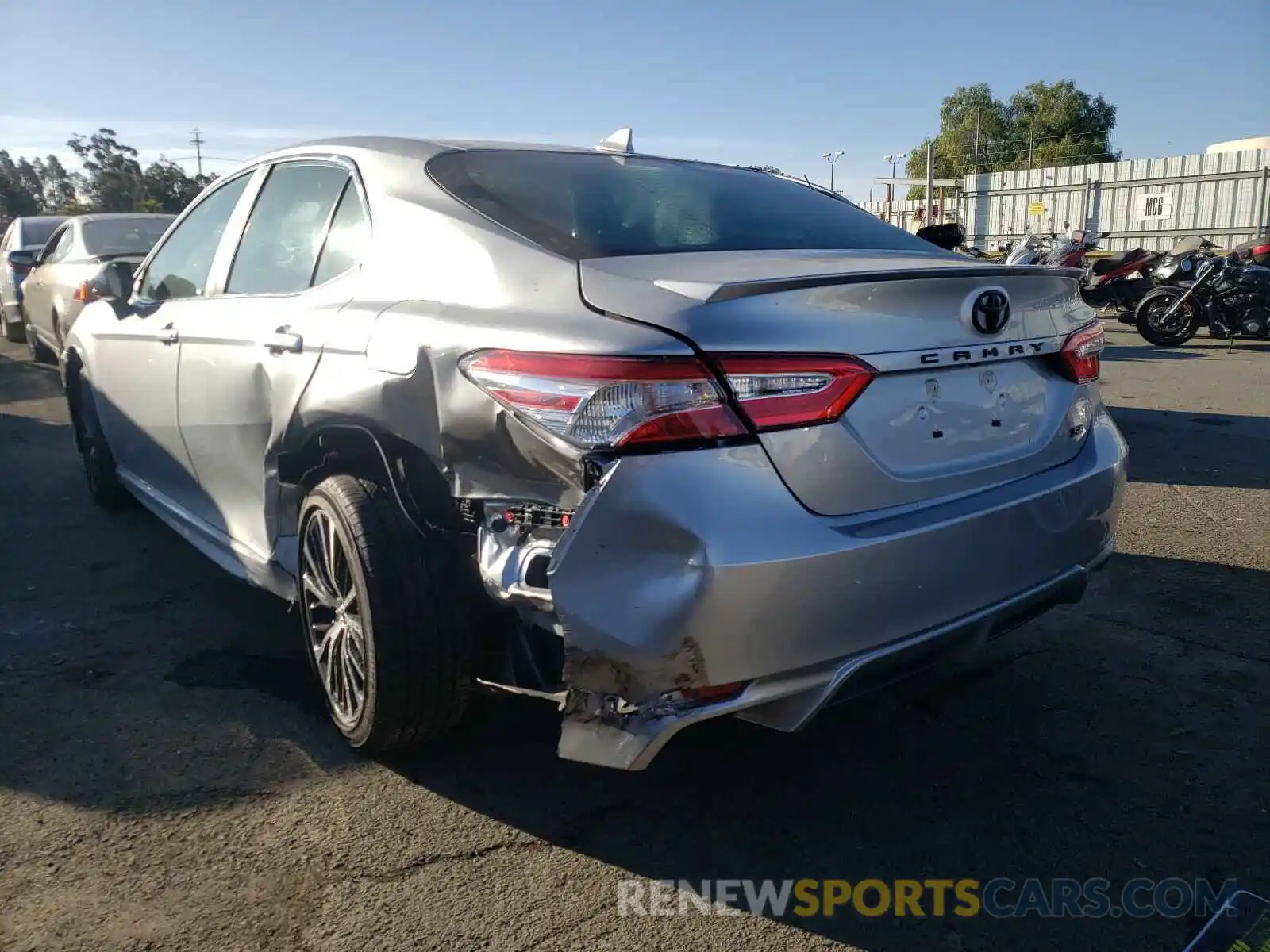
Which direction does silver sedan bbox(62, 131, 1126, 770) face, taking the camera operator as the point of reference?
facing away from the viewer and to the left of the viewer

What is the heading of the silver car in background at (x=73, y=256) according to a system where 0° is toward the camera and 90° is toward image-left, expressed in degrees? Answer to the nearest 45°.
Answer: approximately 135°

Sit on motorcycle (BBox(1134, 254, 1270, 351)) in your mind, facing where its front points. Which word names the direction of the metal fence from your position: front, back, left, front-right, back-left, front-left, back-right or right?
right

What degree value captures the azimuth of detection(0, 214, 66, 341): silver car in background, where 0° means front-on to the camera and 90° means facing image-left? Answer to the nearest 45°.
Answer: approximately 135°

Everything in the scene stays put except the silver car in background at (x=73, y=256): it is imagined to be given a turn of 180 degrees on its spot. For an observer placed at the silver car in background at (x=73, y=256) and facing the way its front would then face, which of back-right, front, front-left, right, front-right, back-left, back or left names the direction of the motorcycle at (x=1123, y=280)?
front-left

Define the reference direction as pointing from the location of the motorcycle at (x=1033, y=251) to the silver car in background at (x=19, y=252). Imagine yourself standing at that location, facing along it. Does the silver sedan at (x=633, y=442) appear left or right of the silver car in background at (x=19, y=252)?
left

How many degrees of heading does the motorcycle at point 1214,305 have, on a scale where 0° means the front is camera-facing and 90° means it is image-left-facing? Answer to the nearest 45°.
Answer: approximately 90°

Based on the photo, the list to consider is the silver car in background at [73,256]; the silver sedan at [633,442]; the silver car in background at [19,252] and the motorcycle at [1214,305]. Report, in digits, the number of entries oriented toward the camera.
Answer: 0

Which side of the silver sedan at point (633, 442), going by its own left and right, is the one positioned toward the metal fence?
right

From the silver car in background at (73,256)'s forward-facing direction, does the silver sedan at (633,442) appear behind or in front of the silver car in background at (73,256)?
behind

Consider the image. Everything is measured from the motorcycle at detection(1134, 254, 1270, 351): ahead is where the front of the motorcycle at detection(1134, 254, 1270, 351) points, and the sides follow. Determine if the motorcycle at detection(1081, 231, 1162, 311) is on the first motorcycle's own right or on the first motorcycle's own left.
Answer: on the first motorcycle's own right

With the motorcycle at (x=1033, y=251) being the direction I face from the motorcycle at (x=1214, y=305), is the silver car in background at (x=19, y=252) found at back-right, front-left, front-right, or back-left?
front-left

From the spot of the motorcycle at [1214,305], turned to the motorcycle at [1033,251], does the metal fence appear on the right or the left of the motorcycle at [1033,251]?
right

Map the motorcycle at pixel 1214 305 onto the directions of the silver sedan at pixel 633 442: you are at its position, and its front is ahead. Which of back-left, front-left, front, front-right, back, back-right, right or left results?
right

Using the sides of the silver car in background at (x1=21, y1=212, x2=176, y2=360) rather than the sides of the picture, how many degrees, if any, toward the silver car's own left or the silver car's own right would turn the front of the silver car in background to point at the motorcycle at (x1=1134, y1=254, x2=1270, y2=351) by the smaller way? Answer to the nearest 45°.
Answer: approximately 135° to the silver car's own right

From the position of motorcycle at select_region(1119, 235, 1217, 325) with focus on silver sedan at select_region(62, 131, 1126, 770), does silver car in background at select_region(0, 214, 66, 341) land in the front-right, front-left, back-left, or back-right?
front-right

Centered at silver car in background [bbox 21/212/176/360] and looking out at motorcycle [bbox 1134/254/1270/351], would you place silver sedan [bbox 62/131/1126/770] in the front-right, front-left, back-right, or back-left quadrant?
front-right

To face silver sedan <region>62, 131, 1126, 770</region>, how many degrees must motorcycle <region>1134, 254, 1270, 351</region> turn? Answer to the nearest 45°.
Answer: approximately 90° to its left
